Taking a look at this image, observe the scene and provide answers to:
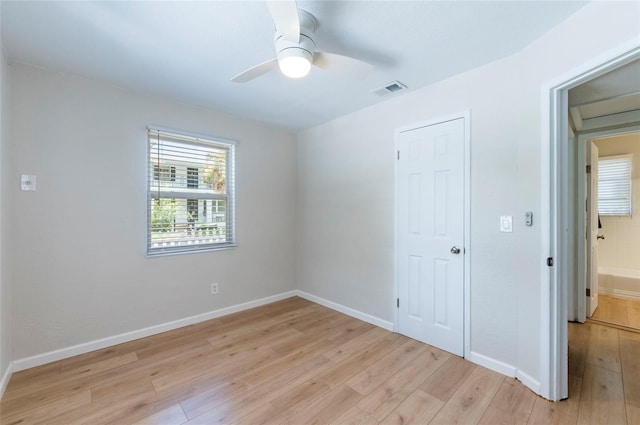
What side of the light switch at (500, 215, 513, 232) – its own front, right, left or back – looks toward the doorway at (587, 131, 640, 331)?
back

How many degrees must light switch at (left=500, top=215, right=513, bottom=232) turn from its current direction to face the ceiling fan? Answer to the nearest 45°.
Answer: approximately 45° to its right

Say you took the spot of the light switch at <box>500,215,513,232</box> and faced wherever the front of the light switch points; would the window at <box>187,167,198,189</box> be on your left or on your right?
on your right

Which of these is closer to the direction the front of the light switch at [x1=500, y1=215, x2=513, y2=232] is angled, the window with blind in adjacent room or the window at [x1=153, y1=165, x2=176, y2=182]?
the window

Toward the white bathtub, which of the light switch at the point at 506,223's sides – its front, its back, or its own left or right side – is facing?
back

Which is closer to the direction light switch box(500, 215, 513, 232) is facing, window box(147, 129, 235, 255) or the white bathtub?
the window

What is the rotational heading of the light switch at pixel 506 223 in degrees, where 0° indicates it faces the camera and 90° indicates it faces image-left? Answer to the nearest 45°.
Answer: approximately 0°

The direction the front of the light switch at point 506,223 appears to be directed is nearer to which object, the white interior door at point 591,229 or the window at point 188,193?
the window
